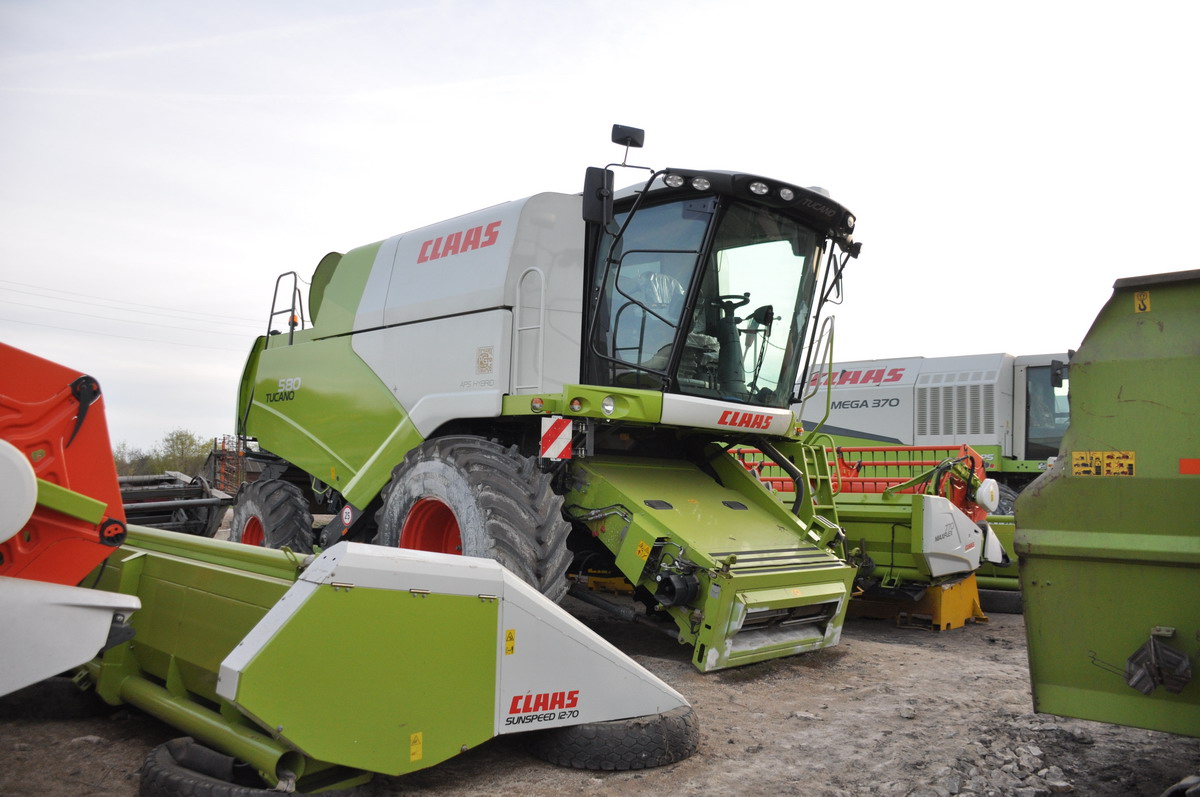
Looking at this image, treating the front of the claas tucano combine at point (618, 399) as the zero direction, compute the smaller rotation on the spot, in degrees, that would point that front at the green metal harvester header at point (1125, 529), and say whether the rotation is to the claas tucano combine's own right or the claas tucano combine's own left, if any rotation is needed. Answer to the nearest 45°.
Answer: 0° — it already faces it

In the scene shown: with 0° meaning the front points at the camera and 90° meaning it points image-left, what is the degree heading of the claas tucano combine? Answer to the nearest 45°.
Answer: approximately 315°
